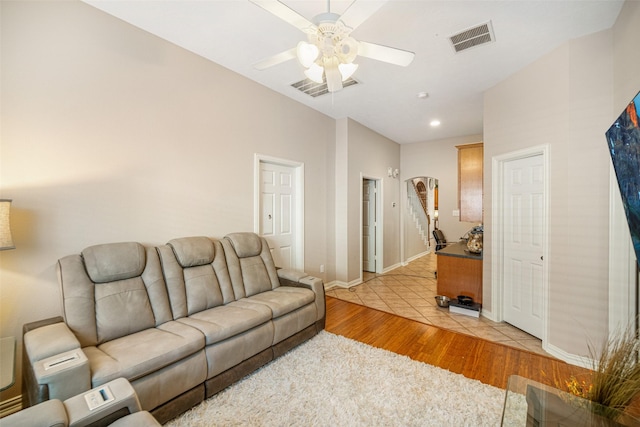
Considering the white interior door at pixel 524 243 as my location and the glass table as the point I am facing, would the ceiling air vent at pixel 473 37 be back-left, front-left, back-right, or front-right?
front-right

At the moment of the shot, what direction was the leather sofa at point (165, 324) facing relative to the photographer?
facing the viewer and to the right of the viewer

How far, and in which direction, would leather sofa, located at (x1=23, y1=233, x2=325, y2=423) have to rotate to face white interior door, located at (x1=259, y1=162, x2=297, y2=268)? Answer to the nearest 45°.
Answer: approximately 90° to its left

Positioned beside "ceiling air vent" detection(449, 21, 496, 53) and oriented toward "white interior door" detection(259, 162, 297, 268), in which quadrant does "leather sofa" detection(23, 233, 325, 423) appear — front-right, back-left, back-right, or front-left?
front-left

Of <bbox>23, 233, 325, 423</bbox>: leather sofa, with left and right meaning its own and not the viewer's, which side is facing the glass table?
front

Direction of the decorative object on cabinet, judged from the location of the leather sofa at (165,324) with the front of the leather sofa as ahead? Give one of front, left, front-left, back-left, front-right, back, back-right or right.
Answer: front-left

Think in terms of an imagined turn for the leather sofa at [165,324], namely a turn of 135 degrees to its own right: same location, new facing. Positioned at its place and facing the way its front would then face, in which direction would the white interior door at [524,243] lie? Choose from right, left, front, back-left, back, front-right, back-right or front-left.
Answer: back

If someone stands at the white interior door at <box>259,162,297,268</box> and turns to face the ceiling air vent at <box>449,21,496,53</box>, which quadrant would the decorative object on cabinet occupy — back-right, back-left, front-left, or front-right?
front-left

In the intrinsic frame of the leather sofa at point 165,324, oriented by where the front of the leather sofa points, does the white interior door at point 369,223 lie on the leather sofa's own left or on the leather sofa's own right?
on the leather sofa's own left

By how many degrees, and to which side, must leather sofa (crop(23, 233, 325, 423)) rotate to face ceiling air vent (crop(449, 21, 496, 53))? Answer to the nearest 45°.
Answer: approximately 45° to its left
